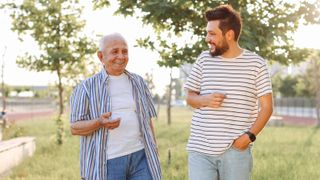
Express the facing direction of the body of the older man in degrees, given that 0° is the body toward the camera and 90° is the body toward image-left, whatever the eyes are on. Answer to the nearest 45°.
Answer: approximately 315°

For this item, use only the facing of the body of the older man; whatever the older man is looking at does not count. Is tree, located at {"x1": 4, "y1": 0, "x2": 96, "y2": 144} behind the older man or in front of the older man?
behind

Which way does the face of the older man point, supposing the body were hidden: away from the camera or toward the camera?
toward the camera

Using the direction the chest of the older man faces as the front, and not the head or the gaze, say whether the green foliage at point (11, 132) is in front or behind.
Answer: behind
